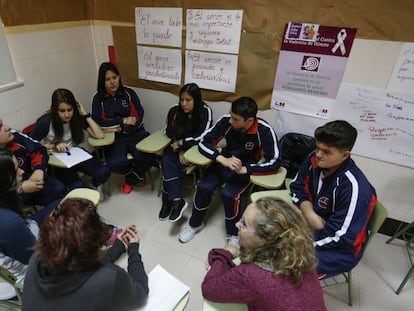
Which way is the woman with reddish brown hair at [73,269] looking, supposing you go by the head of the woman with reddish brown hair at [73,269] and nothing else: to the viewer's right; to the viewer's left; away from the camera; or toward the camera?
away from the camera

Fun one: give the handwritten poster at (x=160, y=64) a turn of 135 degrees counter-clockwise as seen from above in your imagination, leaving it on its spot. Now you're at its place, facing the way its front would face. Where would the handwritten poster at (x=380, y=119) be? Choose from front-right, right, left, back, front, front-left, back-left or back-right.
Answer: front-right

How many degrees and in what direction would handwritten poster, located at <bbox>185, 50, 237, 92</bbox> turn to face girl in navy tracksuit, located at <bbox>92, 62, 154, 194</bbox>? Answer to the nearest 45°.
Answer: approximately 45° to its right

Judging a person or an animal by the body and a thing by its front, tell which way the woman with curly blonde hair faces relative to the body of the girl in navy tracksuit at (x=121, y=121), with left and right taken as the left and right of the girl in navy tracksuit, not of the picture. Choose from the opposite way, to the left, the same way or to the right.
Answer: the opposite way

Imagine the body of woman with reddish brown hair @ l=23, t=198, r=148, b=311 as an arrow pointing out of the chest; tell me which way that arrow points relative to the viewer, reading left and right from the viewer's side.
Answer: facing away from the viewer and to the right of the viewer

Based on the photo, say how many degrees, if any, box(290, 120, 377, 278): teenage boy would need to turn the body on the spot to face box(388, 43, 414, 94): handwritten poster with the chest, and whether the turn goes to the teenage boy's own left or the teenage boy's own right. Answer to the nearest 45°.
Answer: approximately 135° to the teenage boy's own right

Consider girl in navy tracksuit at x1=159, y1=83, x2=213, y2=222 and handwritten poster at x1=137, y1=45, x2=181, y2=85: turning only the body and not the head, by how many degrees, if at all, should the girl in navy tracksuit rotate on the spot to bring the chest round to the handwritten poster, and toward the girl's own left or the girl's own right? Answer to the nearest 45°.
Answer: approximately 135° to the girl's own right

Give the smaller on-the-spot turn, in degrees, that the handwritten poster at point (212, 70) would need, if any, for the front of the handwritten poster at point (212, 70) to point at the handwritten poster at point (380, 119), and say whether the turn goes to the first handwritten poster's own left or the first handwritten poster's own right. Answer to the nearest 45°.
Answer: approximately 90° to the first handwritten poster's own left

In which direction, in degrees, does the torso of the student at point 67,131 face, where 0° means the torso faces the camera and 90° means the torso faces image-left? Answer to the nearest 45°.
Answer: approximately 315°

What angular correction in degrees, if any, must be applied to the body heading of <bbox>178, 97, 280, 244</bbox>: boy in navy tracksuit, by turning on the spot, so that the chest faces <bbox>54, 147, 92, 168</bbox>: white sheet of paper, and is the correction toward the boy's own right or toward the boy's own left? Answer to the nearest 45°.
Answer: approximately 45° to the boy's own right

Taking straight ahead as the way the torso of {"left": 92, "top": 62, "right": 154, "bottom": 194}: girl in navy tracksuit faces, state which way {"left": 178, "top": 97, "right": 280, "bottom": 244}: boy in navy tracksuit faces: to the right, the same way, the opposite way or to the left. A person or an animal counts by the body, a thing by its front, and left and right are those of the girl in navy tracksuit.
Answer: to the right

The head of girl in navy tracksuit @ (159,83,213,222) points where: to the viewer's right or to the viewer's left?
to the viewer's left

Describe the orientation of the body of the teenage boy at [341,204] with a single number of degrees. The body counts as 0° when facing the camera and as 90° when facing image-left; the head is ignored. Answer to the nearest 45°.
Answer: approximately 45°
